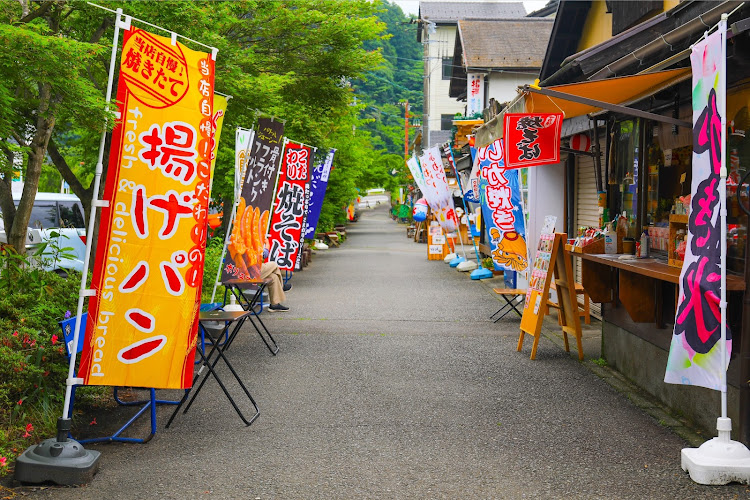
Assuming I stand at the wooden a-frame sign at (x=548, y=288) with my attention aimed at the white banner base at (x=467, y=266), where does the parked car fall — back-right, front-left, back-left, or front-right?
front-left

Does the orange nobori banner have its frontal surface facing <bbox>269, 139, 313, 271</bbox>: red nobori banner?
no

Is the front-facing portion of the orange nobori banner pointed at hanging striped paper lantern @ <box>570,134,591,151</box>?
no

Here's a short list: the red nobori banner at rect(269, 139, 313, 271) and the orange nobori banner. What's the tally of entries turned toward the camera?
2

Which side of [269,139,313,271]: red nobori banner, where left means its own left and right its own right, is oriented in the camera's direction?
front

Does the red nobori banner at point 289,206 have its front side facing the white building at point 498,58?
no

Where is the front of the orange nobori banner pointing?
toward the camera

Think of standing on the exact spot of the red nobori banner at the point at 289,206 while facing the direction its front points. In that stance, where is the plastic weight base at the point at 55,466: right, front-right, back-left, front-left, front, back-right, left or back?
front

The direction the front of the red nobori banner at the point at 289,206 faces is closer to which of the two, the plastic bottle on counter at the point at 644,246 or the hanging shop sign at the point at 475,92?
the plastic bottle on counter

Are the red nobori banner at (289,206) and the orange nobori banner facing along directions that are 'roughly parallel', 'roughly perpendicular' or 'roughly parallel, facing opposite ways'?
roughly parallel
